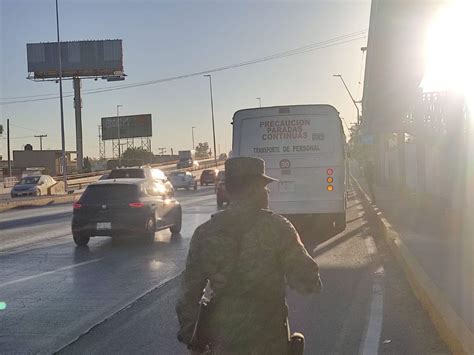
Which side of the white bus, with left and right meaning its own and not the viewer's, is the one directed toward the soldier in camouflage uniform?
back

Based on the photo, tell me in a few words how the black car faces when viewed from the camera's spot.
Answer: facing away from the viewer and to the right of the viewer

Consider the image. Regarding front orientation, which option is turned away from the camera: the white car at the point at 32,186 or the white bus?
the white bus

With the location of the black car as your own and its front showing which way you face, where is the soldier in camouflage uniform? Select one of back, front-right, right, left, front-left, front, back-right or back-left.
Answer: back-right

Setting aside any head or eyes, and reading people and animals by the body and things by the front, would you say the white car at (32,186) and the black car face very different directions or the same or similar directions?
very different directions

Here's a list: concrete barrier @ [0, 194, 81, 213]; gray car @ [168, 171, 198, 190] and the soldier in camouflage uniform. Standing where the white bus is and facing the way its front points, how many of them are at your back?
1

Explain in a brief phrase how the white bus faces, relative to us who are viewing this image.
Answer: facing away from the viewer

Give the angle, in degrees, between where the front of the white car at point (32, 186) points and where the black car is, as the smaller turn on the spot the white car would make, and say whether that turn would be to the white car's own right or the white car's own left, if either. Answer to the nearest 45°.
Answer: approximately 45° to the white car's own left

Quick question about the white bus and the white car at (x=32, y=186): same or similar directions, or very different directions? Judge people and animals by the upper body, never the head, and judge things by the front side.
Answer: very different directions

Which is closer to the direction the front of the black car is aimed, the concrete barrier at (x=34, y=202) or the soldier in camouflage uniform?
the concrete barrier

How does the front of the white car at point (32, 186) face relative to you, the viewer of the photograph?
facing the viewer and to the left of the viewer

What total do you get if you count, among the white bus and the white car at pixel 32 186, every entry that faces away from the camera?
1
